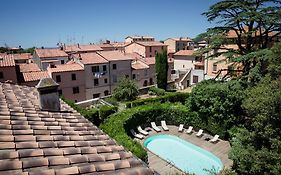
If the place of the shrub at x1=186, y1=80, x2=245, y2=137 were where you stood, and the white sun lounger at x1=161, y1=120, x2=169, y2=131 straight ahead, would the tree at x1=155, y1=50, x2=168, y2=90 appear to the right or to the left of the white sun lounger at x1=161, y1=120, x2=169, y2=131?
right

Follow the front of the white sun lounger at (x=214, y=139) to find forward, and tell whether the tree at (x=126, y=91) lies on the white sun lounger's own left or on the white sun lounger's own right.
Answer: on the white sun lounger's own right

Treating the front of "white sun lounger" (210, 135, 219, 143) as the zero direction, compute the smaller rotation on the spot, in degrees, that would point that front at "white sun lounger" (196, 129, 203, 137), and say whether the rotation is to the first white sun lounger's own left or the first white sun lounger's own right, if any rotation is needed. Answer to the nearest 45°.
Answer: approximately 90° to the first white sun lounger's own right

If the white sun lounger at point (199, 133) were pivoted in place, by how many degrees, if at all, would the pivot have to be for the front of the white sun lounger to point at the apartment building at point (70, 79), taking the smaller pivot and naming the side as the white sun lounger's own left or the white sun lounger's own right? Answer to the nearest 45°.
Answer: approximately 90° to the white sun lounger's own right

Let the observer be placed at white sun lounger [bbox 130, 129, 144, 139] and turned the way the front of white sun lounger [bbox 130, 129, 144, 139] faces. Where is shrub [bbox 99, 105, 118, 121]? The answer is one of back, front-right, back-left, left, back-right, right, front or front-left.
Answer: back

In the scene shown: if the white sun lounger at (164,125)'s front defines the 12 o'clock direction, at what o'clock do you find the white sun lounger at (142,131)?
the white sun lounger at (142,131) is roughly at 3 o'clock from the white sun lounger at (164,125).

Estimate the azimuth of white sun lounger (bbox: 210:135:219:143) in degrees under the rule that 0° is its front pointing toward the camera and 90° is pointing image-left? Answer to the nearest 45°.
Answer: approximately 45°

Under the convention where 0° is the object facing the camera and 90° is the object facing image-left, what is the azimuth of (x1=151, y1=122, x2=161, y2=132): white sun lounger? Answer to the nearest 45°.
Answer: approximately 315°

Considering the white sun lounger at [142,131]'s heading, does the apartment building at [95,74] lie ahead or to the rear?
to the rear
